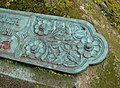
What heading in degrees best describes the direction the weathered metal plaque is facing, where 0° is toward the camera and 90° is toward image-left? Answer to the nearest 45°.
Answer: approximately 0°
